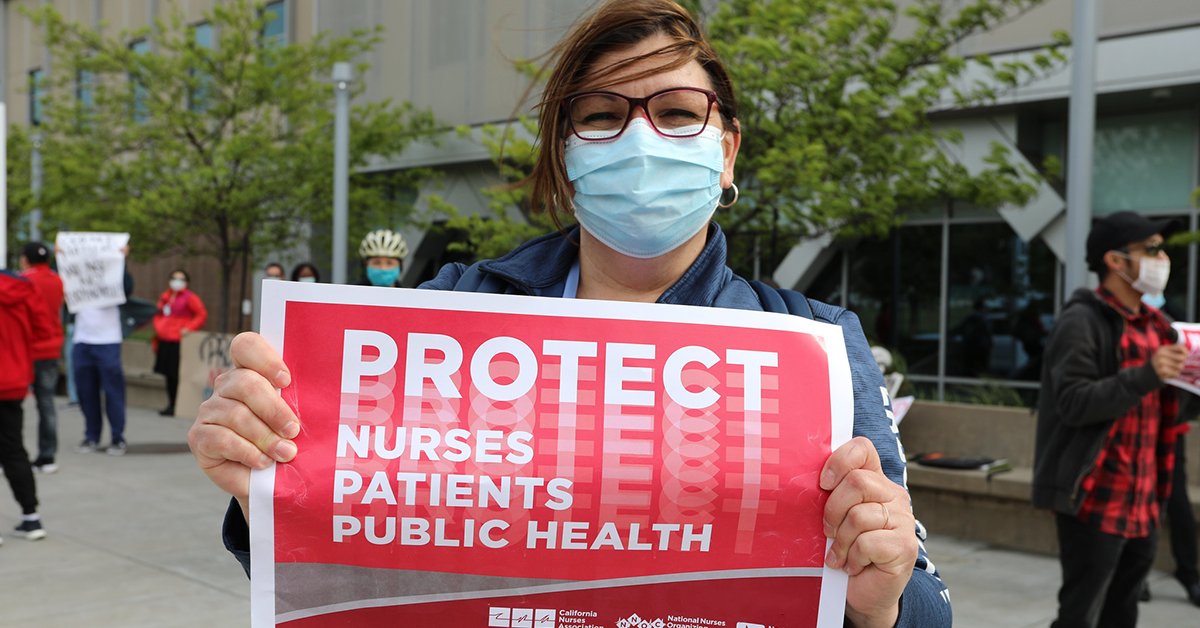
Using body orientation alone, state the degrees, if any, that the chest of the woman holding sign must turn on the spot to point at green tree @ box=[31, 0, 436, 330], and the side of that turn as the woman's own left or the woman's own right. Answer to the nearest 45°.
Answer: approximately 180°

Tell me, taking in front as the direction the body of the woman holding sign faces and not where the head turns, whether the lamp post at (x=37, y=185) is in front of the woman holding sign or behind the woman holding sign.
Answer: behind

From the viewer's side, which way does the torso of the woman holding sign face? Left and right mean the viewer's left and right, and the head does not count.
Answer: facing the viewer
